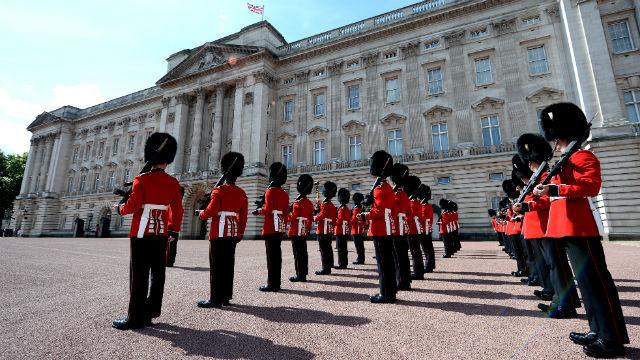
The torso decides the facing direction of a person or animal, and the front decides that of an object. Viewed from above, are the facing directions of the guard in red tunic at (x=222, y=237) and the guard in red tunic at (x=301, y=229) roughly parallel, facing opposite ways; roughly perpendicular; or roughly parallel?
roughly parallel

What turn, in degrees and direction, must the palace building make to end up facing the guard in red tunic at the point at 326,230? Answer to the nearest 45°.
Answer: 0° — it already faces them

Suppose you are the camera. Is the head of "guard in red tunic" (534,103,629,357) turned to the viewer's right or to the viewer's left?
to the viewer's left

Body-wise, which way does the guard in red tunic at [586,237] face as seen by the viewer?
to the viewer's left
